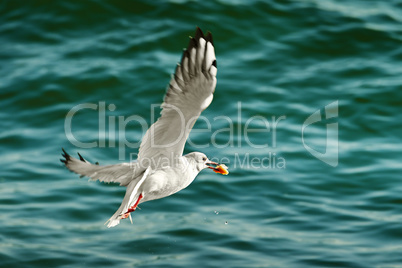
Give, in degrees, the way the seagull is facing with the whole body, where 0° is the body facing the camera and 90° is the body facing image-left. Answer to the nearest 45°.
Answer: approximately 270°
